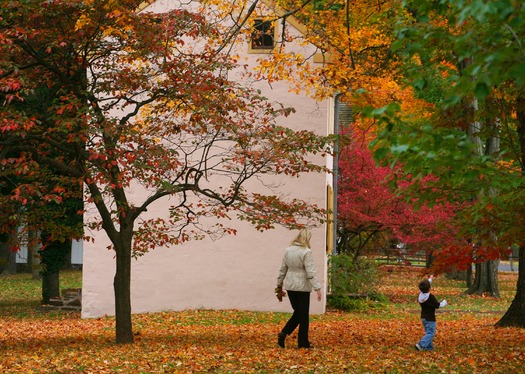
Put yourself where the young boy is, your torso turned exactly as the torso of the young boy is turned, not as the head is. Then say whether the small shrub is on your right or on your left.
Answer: on your left

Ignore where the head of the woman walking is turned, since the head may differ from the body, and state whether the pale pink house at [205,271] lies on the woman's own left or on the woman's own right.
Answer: on the woman's own left

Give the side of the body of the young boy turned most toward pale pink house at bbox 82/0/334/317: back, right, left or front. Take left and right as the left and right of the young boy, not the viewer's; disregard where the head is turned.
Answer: left

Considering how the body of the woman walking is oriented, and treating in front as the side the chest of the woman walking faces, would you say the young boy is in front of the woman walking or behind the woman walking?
in front

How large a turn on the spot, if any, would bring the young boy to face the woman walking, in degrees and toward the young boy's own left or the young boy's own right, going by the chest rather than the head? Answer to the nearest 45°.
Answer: approximately 135° to the young boy's own left

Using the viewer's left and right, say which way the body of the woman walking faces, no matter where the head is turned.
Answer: facing away from the viewer and to the right of the viewer

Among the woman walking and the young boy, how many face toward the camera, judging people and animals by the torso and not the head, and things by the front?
0
